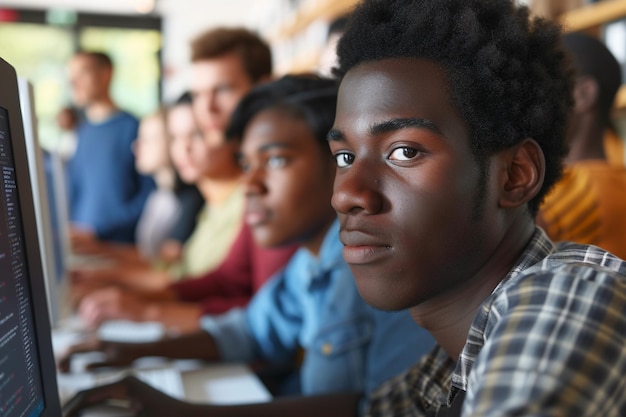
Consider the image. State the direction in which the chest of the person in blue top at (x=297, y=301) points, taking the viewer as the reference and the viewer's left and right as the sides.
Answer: facing the viewer and to the left of the viewer

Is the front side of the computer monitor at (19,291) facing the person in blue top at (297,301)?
no

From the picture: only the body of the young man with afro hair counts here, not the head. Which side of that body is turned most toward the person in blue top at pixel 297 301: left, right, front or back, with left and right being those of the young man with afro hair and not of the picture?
right

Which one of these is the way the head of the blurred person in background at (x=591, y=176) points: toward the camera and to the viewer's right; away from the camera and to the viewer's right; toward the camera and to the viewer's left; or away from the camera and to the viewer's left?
away from the camera and to the viewer's left

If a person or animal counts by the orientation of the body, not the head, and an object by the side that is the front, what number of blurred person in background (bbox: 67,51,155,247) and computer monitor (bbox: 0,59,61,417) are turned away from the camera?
0

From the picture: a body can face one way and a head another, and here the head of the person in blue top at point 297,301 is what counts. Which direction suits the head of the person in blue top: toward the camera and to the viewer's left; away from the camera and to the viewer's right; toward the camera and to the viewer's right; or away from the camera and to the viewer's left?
toward the camera and to the viewer's left

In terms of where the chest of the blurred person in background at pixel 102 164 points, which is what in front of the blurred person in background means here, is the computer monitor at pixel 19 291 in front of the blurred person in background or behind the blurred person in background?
in front

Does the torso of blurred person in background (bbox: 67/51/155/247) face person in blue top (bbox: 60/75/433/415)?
no
